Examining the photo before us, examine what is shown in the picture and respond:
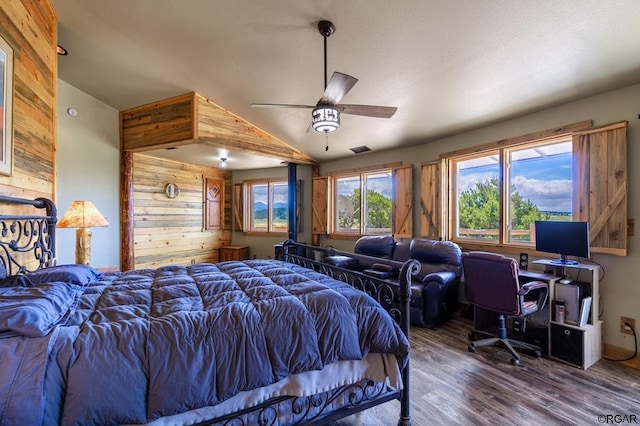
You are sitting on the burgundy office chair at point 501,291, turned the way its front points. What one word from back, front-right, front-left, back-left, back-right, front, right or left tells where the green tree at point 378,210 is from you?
left

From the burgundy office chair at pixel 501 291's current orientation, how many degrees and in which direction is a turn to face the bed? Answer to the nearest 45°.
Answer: approximately 180°

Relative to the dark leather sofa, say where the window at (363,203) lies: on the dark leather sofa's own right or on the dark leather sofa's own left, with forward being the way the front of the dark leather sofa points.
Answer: on the dark leather sofa's own right

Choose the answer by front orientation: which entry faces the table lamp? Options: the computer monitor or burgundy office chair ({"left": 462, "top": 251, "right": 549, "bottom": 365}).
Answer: the computer monitor

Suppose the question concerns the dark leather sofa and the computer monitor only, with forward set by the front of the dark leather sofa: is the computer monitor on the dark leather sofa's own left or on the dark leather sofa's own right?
on the dark leather sofa's own left

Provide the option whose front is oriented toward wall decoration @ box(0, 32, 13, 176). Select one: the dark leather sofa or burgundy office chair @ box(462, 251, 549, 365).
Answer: the dark leather sofa

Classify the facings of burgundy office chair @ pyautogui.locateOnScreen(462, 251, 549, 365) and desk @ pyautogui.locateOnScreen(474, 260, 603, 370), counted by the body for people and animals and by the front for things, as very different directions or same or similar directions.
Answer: very different directions

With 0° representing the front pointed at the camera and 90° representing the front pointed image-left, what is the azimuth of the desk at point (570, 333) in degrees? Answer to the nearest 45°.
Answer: approximately 45°

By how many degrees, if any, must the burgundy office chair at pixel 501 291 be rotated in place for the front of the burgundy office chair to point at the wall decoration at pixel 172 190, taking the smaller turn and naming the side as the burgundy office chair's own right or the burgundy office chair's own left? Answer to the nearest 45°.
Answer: approximately 135° to the burgundy office chair's own left

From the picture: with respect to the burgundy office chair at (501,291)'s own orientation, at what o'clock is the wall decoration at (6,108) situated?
The wall decoration is roughly at 6 o'clock from the burgundy office chair.

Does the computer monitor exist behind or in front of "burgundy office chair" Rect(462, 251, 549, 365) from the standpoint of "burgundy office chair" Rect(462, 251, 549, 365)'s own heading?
in front

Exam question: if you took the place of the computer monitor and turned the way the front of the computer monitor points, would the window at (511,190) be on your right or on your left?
on your right

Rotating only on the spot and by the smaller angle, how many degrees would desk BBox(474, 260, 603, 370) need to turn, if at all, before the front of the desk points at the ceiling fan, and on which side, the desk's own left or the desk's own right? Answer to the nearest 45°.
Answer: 0° — it already faces it

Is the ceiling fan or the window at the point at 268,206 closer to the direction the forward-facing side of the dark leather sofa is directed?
the ceiling fan

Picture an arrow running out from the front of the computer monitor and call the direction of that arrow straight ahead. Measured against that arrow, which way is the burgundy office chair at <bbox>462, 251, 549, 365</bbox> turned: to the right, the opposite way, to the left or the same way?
the opposite way

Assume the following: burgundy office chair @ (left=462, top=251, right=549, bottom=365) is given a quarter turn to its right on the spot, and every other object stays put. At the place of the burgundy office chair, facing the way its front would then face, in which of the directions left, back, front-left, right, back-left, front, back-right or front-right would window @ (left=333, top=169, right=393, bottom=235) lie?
back

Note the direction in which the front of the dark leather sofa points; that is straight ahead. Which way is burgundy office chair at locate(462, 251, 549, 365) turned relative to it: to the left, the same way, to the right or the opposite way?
the opposite way

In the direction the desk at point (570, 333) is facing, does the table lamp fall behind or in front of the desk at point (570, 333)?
in front

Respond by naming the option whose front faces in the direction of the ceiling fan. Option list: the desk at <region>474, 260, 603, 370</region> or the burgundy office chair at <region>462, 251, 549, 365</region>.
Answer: the desk
